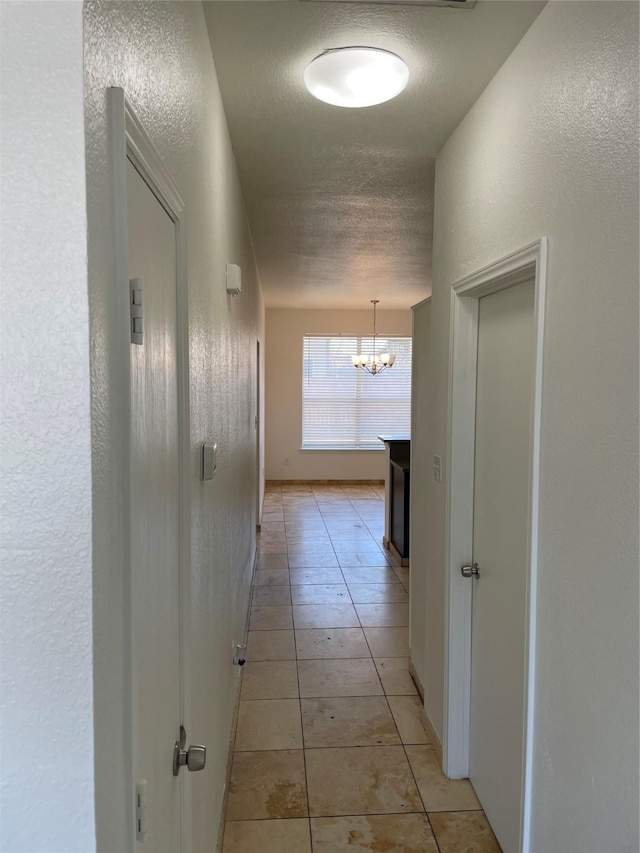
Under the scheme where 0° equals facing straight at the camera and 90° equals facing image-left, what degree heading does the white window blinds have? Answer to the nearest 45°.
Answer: approximately 0°

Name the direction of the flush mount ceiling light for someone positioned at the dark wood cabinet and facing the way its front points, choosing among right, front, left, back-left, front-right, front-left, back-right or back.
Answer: front-left

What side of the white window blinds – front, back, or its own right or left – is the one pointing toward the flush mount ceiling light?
front

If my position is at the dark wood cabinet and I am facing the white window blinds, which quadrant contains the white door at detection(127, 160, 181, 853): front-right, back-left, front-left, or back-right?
back-left

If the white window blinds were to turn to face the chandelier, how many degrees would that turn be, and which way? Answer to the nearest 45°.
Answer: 0° — it already faces it

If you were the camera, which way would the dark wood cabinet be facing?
facing the viewer and to the left of the viewer

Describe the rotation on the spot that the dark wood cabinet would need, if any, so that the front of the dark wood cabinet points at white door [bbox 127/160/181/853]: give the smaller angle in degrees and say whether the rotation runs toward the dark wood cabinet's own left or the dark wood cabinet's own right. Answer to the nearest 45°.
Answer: approximately 45° to the dark wood cabinet's own left

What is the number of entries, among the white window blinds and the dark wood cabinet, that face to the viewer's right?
0

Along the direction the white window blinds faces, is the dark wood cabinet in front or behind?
in front

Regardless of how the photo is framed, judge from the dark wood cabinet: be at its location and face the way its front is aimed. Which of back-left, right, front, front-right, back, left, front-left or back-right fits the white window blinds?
back-right

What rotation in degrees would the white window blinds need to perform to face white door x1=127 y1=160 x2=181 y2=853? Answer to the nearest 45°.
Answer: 0° — it already faces it

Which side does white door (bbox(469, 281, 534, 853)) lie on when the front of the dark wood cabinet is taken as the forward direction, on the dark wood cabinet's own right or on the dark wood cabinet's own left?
on the dark wood cabinet's own left

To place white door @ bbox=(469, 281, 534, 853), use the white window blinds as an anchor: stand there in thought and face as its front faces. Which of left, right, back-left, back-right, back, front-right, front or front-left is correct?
front

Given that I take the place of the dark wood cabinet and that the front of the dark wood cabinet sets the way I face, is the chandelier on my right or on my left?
on my right
